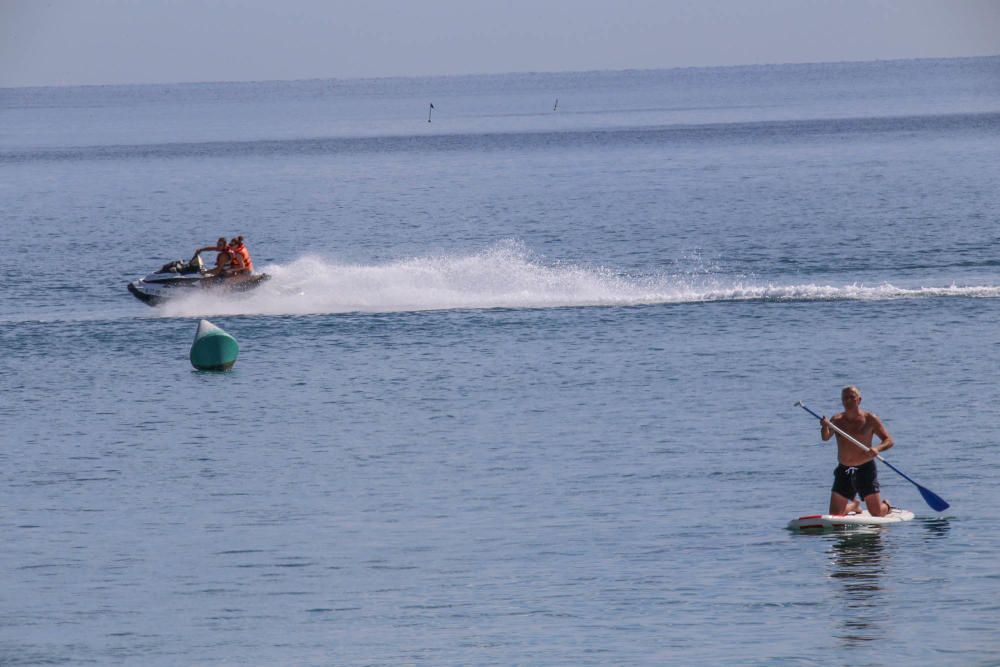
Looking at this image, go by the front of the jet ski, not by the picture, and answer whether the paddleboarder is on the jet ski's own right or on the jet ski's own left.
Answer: on the jet ski's own left

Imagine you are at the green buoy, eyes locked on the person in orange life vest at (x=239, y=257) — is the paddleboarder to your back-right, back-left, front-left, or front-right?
back-right

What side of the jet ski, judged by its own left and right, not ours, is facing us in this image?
left

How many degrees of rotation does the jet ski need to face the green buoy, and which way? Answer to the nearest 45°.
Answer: approximately 90° to its left
